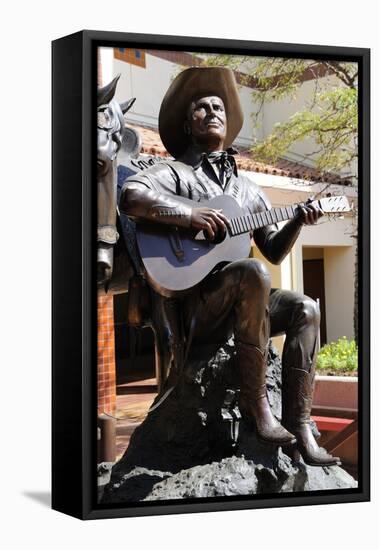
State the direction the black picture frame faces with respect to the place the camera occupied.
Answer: facing the viewer and to the right of the viewer
